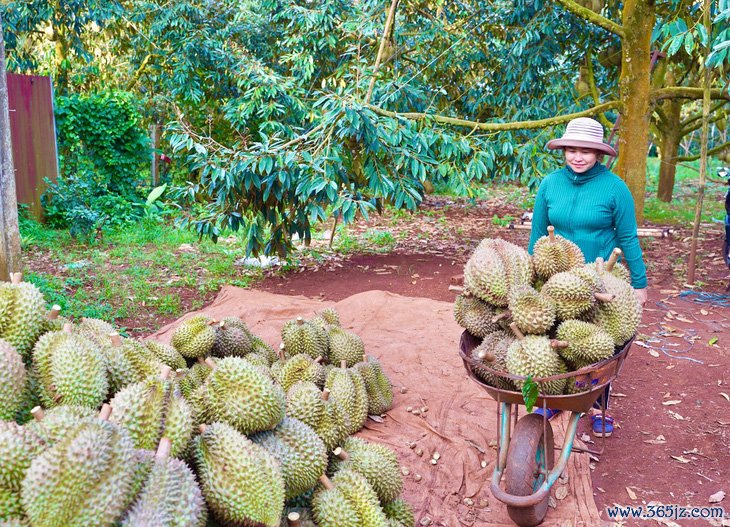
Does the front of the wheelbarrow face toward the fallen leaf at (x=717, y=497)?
no

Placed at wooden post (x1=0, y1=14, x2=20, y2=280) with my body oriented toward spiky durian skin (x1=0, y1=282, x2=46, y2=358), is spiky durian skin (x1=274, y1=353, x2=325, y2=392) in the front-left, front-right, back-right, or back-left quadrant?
front-left

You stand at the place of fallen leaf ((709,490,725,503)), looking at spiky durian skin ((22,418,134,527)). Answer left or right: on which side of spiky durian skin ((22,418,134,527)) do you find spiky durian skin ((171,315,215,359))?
right

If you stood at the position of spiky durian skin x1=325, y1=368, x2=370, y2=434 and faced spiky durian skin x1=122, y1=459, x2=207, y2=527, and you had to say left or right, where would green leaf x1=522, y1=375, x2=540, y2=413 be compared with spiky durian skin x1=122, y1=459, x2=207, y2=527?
left

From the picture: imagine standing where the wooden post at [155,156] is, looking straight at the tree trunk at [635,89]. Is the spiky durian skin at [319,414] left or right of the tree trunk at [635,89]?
right

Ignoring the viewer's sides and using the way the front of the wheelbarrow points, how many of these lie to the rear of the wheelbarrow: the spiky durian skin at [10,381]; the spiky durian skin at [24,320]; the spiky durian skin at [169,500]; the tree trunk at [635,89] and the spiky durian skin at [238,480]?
1

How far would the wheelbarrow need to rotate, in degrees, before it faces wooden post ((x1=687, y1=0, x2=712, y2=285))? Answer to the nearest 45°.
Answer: approximately 180°

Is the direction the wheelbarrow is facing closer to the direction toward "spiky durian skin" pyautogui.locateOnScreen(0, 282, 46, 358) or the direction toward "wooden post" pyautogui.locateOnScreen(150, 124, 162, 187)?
the spiky durian skin

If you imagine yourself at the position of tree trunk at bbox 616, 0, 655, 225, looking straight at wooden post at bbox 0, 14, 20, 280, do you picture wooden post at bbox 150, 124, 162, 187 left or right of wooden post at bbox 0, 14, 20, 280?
right

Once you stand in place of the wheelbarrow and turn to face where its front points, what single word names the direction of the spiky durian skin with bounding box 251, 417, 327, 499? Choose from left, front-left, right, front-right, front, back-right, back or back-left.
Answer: front-right

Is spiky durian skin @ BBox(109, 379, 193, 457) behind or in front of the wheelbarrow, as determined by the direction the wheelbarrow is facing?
in front

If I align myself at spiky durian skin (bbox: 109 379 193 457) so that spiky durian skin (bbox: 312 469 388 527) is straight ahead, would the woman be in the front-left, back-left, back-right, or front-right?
front-left

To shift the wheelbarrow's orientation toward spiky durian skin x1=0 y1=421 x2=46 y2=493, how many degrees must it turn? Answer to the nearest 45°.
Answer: approximately 45° to its right

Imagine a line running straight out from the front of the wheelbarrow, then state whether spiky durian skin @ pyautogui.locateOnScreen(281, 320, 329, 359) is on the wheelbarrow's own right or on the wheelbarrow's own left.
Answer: on the wheelbarrow's own right

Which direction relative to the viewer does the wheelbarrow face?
toward the camera

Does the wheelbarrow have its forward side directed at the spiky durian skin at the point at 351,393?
no

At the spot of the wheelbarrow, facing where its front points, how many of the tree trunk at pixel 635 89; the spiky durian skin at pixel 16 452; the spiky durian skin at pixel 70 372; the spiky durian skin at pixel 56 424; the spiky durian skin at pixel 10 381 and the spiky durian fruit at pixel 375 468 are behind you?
1

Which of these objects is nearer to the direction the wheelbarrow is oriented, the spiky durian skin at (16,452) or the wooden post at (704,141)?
the spiky durian skin

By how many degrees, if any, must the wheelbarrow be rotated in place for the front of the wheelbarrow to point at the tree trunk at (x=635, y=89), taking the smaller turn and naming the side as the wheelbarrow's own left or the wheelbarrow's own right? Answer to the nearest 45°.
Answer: approximately 180°

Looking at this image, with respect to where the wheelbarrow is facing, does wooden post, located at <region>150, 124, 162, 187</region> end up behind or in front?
behind

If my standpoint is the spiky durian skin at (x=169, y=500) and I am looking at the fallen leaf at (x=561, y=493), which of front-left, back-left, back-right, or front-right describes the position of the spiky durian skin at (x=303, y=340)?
front-left
